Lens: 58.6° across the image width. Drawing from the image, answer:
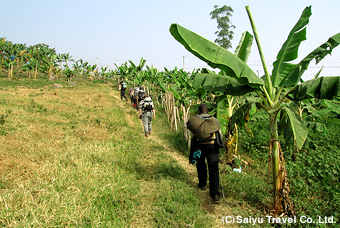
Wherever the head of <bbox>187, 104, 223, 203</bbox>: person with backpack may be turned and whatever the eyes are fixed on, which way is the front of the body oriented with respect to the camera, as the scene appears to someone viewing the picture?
away from the camera

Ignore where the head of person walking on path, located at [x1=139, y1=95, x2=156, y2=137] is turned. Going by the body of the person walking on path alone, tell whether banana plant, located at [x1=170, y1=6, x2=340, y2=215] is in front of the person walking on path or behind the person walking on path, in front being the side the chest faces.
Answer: behind

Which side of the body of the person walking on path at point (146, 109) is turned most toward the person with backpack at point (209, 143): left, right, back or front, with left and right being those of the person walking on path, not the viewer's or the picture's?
back

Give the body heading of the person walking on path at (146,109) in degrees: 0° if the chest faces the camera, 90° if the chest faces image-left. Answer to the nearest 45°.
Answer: approximately 180°

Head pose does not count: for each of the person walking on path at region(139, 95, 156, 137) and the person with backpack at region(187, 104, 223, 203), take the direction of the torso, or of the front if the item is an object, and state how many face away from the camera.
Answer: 2

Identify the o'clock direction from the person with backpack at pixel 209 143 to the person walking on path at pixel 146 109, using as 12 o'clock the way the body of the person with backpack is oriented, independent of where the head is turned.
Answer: The person walking on path is roughly at 11 o'clock from the person with backpack.
